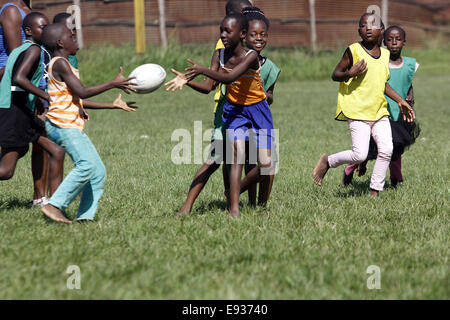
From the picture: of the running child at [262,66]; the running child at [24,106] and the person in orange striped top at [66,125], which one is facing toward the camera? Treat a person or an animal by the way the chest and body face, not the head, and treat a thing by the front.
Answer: the running child at [262,66]

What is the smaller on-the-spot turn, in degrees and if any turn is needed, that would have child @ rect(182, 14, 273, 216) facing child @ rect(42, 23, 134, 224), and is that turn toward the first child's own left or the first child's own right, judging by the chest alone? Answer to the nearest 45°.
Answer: approximately 45° to the first child's own right

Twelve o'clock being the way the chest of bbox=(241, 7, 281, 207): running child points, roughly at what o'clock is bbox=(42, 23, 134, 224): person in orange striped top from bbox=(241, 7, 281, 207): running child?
bbox=(42, 23, 134, 224): person in orange striped top is roughly at 2 o'clock from bbox=(241, 7, 281, 207): running child.

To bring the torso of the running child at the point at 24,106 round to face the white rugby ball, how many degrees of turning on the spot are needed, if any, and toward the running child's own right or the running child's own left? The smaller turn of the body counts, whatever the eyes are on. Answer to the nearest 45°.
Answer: approximately 45° to the running child's own right

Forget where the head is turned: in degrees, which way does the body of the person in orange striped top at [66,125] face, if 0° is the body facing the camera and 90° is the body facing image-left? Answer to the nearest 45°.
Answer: approximately 270°

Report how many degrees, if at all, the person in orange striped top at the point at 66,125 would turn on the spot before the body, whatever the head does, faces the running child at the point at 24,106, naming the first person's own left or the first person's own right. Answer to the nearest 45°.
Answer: approximately 135° to the first person's own left

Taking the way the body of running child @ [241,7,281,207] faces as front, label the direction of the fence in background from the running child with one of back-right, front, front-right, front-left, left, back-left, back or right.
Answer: back

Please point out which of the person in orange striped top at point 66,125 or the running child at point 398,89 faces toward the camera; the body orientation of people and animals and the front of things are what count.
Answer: the running child at point 398,89

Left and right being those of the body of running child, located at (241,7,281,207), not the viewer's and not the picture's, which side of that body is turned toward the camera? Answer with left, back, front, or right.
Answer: front

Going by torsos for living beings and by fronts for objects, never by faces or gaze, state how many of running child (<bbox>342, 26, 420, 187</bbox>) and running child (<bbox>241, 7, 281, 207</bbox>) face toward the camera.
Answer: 2

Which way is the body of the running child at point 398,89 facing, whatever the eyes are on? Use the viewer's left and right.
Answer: facing the viewer

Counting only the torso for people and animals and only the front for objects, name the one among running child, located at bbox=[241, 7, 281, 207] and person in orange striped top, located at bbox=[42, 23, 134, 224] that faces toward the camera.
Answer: running child, located at bbox=[241, 7, 281, 207]

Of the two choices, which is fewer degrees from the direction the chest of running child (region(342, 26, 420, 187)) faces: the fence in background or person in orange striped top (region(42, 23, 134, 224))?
the person in orange striped top

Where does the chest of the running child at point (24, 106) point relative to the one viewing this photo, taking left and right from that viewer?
facing to the right of the viewer

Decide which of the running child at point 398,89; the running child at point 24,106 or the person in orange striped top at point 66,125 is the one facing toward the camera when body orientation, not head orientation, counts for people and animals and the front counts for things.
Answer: the running child at point 398,89

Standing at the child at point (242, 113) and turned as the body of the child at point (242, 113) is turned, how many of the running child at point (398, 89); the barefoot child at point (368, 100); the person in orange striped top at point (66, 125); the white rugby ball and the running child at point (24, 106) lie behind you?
2

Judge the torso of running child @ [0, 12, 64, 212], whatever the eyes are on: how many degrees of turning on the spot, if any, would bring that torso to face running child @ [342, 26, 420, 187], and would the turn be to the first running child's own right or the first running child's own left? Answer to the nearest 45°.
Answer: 0° — they already face them
